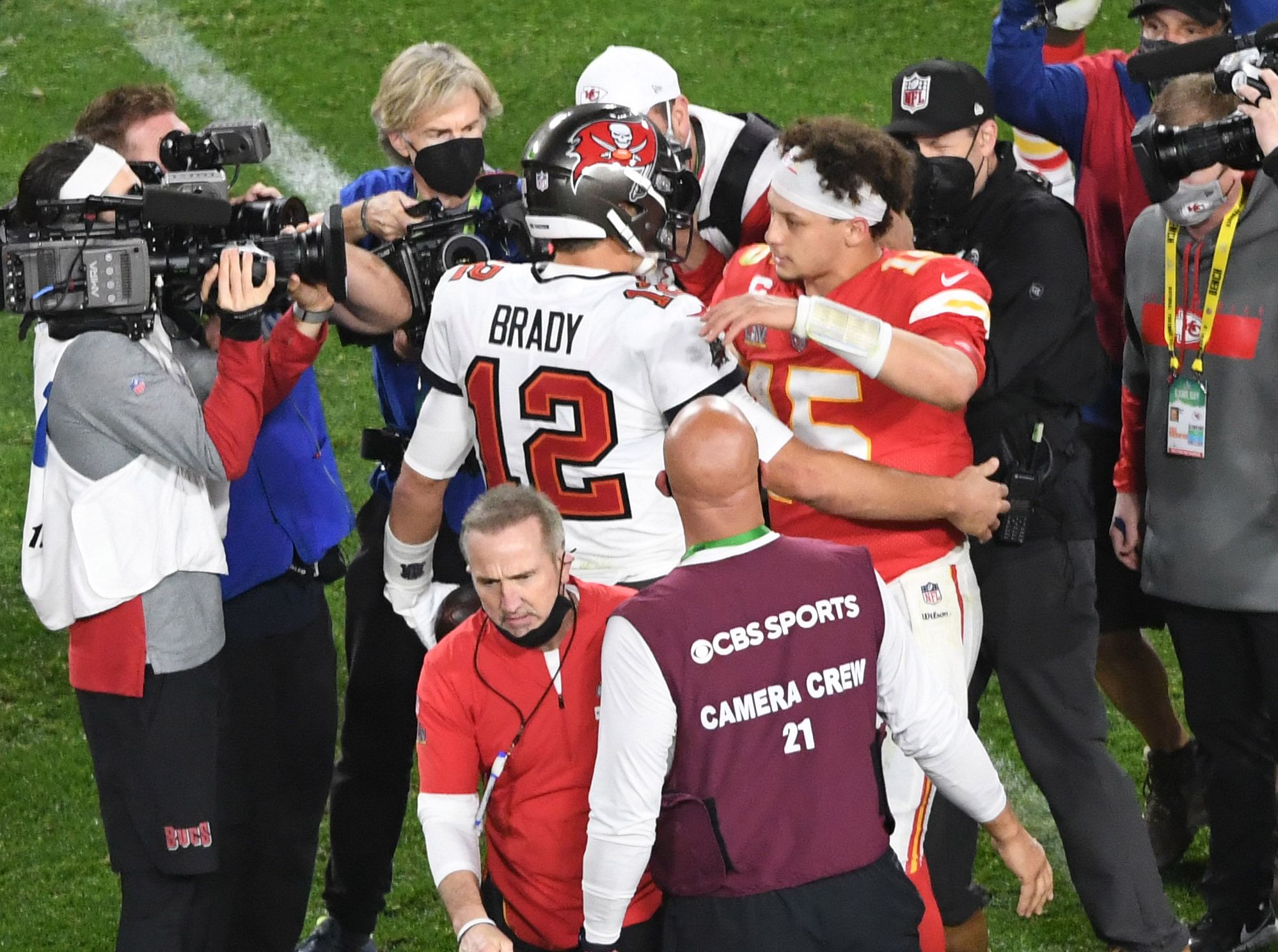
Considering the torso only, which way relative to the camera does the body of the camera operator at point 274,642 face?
to the viewer's right

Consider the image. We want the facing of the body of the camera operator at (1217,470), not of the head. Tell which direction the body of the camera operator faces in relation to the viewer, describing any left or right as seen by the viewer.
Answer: facing the viewer and to the left of the viewer

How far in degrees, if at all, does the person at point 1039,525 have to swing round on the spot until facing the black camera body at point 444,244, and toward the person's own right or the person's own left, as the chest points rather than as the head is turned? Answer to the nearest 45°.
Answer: approximately 45° to the person's own right

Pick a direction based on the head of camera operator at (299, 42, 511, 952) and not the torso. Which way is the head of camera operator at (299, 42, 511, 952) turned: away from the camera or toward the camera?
toward the camera

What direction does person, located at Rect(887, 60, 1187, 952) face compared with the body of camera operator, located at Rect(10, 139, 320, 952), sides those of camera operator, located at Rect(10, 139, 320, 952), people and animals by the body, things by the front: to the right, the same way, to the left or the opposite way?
the opposite way

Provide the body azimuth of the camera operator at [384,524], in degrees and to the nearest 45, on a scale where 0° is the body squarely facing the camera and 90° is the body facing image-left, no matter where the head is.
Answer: approximately 315°

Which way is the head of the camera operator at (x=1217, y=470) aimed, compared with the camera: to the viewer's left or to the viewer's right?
to the viewer's left

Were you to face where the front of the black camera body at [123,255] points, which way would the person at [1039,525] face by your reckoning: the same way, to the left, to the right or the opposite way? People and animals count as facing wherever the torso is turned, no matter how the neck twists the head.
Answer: the opposite way

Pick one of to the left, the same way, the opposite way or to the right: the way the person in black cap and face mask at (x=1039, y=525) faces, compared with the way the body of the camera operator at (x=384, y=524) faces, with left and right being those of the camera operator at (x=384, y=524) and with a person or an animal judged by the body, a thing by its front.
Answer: to the right

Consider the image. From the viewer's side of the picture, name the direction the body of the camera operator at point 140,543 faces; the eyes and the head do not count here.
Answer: to the viewer's right

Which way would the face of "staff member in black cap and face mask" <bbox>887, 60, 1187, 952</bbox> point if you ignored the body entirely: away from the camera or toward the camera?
toward the camera

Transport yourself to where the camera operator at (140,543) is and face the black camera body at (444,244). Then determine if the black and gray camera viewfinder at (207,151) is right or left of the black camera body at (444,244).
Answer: left

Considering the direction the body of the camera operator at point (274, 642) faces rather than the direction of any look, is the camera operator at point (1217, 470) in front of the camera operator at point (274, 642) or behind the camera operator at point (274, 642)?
in front

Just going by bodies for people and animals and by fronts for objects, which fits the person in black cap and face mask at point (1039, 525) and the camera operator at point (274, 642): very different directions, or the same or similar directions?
very different directions

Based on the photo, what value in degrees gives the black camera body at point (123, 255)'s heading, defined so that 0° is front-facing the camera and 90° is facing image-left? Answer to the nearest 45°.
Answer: approximately 270°
